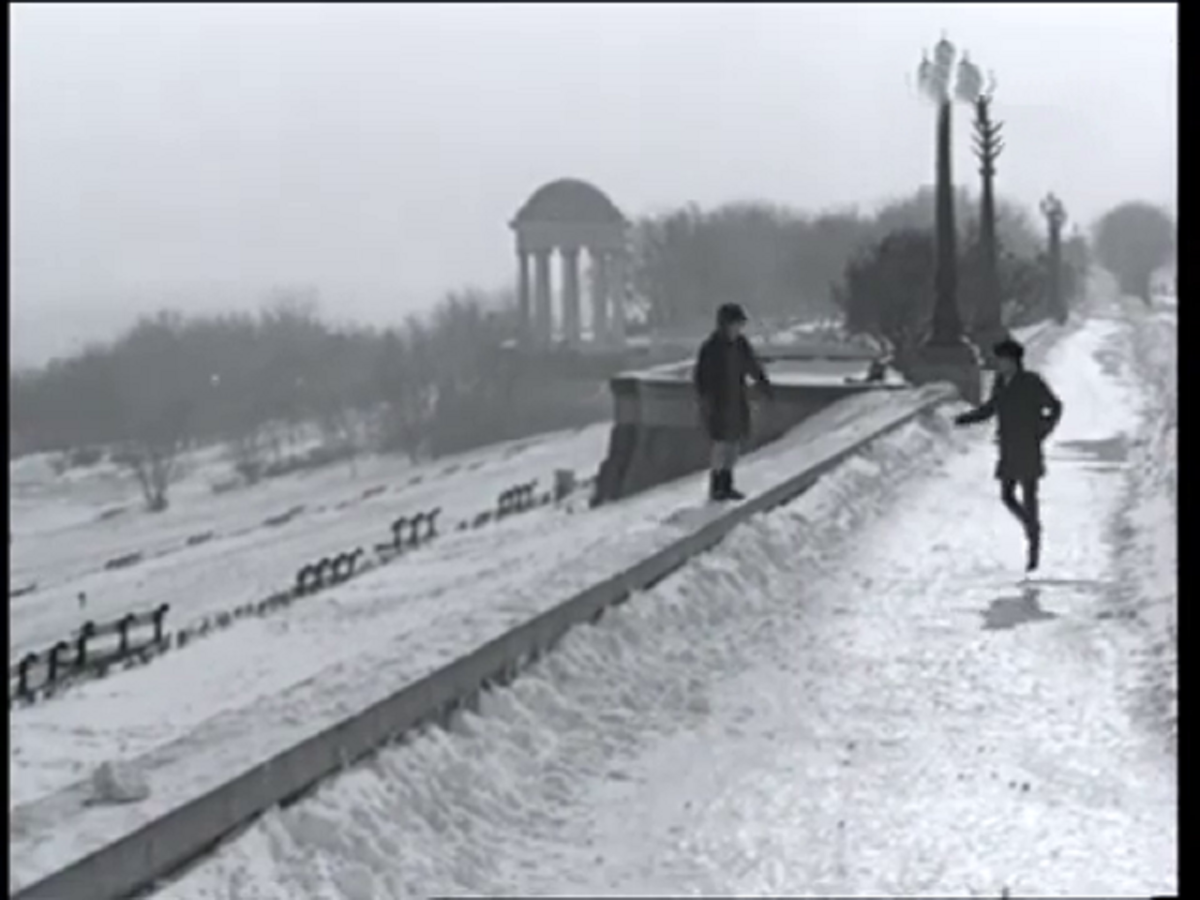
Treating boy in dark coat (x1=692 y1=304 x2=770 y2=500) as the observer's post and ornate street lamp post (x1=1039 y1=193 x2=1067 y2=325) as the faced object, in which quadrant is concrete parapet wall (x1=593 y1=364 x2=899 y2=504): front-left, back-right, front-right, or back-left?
front-left

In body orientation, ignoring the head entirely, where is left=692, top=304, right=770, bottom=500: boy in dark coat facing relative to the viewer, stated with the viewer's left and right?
facing the viewer and to the right of the viewer

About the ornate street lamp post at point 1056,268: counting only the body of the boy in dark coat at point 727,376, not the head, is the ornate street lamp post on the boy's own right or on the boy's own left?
on the boy's own left

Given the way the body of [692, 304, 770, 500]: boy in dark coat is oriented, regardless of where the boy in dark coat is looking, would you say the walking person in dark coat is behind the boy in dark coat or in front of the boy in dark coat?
in front
